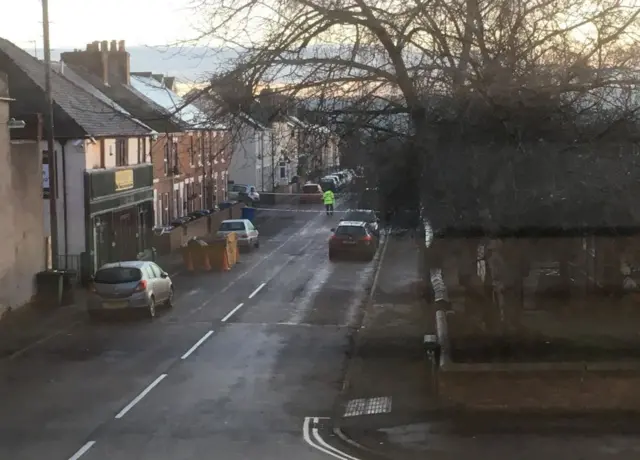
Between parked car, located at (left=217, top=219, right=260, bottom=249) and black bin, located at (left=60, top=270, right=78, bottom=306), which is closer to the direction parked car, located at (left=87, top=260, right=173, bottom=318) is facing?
the parked car

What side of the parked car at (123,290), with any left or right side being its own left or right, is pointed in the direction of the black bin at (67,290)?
left

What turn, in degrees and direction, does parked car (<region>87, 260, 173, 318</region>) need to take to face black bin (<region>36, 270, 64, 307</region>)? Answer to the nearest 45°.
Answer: approximately 90° to its left

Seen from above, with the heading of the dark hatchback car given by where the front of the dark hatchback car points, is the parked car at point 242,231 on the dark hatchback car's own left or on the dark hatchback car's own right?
on the dark hatchback car's own left

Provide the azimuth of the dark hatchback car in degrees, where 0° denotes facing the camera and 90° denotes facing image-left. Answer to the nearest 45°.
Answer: approximately 180°

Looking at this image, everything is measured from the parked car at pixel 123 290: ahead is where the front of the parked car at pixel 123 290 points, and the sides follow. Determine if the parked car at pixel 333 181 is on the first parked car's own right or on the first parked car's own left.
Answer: on the first parked car's own right

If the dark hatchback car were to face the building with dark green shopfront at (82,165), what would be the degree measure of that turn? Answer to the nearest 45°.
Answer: approximately 135° to its left

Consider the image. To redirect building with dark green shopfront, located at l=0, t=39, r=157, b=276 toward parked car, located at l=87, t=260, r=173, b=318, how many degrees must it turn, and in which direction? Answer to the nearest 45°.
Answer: approximately 45° to its right

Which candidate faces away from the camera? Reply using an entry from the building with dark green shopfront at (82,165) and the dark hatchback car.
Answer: the dark hatchback car

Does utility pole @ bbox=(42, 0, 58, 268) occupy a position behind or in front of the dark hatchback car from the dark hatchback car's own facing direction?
behind

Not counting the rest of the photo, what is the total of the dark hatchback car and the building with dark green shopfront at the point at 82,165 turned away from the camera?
1

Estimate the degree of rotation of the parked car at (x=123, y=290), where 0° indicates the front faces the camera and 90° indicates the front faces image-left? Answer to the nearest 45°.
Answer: approximately 225°

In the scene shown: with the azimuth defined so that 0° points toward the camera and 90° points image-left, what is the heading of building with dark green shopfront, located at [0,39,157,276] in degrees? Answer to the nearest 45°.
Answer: approximately 315°
